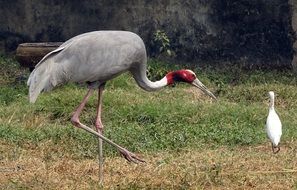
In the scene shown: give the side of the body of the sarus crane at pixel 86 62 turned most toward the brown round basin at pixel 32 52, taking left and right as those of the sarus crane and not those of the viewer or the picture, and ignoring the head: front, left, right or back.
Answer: left

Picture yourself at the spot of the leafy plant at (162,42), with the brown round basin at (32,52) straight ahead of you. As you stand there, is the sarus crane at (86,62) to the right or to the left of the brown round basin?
left

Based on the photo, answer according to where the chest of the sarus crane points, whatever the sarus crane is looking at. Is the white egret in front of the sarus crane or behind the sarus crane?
in front

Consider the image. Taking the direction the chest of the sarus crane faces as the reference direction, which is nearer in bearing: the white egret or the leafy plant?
the white egret

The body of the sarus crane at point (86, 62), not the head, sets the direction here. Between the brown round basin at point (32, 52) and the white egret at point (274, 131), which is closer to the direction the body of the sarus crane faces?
the white egret

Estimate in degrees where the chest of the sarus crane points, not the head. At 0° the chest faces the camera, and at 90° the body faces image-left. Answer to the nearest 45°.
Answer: approximately 270°

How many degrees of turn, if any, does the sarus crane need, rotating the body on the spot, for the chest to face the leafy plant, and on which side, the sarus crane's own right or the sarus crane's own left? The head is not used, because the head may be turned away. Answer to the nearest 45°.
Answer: approximately 90° to the sarus crane's own left
